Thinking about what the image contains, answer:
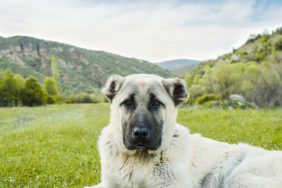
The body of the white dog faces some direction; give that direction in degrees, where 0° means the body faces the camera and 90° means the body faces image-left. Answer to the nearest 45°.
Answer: approximately 45°
